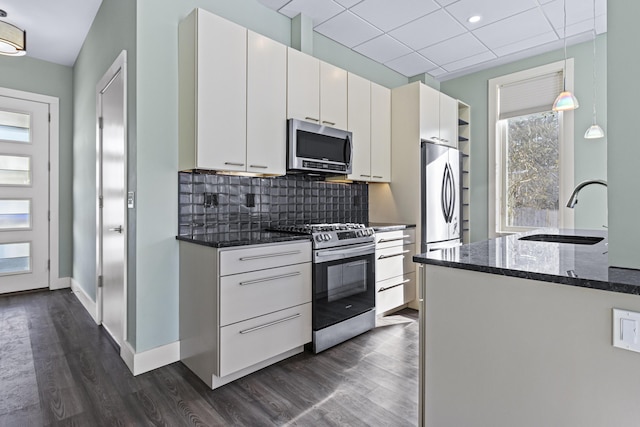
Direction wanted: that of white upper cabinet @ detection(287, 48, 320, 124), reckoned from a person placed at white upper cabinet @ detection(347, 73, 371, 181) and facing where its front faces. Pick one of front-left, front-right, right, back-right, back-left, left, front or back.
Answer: right

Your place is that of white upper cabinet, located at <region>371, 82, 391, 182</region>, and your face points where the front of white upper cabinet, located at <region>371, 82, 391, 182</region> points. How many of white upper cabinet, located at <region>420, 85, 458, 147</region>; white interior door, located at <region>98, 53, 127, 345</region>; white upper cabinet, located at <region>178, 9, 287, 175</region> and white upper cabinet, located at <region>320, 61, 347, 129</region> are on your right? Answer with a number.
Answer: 3

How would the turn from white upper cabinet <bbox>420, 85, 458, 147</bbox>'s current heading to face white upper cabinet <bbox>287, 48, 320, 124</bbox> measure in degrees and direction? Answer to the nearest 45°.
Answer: approximately 90° to its right

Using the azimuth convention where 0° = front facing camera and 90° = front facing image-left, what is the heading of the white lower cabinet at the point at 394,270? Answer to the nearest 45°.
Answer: approximately 315°

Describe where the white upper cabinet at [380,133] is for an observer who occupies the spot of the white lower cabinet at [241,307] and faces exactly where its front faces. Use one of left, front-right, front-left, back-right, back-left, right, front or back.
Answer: left

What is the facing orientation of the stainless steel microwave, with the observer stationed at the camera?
facing the viewer and to the right of the viewer

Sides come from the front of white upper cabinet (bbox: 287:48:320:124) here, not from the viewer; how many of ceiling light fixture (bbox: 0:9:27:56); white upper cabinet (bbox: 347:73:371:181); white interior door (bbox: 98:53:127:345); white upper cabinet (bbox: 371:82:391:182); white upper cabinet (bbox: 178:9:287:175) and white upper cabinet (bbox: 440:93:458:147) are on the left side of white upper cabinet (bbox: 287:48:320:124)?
3

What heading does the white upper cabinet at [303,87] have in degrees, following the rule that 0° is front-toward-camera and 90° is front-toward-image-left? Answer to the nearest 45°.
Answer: approximately 315°

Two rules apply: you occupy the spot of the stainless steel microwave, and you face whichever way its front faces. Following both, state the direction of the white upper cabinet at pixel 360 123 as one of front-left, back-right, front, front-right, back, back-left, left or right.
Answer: left
